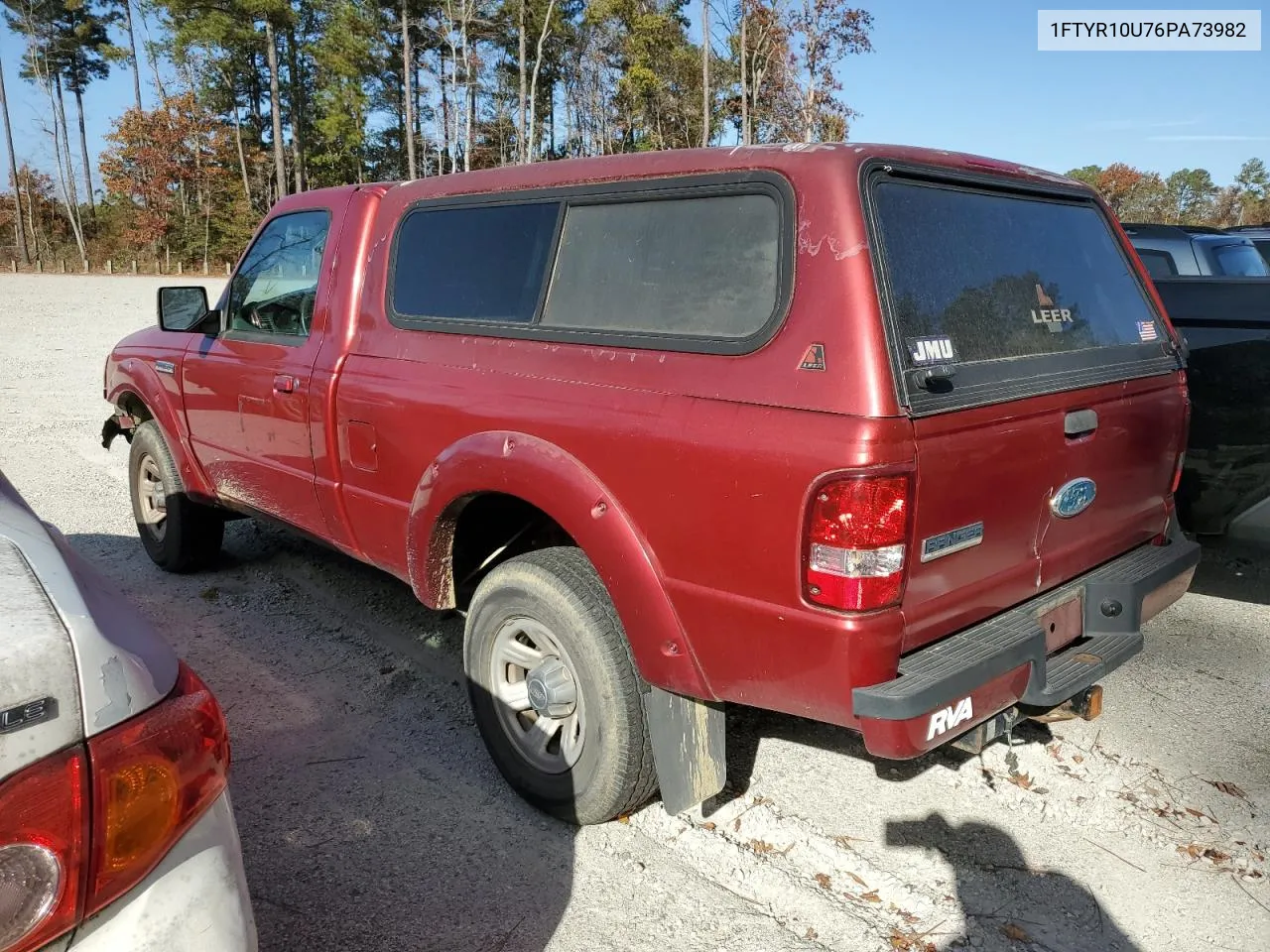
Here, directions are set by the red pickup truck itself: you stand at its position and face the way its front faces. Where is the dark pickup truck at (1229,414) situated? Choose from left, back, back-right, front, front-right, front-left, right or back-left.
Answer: right

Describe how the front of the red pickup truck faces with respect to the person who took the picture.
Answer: facing away from the viewer and to the left of the viewer

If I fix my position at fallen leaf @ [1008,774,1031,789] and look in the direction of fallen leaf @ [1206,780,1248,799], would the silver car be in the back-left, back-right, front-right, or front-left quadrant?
back-right

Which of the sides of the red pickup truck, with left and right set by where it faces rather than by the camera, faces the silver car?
left

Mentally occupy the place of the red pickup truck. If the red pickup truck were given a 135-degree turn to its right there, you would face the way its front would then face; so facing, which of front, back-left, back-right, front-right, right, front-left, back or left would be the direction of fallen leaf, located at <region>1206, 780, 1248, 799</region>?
front

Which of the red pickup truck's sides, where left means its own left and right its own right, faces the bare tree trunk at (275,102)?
front
